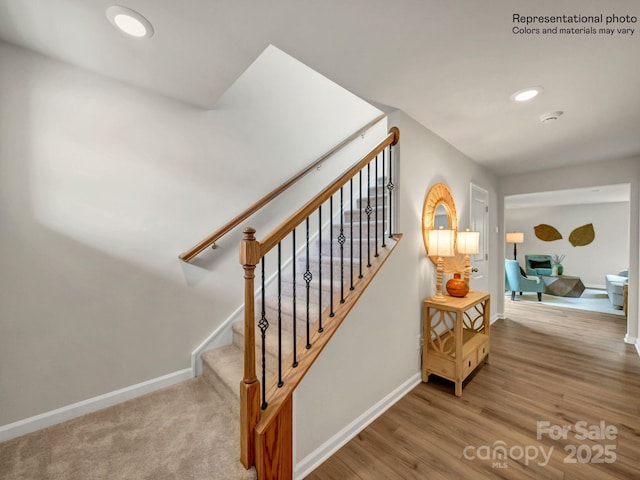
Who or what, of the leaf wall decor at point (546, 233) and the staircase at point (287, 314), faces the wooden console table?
the leaf wall decor

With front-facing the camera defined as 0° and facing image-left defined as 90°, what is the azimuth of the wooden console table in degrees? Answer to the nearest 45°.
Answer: approximately 315°

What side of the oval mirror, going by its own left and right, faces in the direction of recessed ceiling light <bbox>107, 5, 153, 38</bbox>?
right

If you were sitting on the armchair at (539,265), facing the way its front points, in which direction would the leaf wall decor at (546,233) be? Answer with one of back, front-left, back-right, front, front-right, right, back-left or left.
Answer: back

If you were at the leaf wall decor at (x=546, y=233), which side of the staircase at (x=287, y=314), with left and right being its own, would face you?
back

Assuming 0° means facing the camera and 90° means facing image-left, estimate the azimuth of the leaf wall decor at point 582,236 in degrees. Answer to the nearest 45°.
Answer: approximately 0°

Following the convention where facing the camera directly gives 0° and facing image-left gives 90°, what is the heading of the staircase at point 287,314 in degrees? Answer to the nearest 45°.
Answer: approximately 45°

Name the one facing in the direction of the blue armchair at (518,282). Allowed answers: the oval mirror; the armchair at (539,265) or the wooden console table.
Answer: the armchair

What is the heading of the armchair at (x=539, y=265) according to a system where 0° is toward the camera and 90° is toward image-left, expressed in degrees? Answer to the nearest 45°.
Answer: approximately 0°

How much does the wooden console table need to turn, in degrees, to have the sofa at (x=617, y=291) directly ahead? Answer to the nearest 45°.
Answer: approximately 90° to its left
